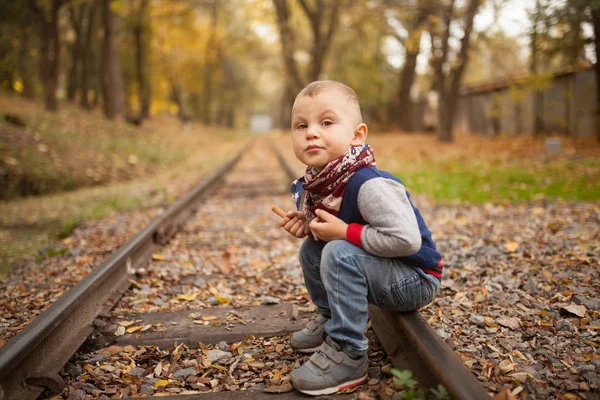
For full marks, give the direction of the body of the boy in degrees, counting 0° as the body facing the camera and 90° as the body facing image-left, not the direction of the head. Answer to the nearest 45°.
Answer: approximately 45°

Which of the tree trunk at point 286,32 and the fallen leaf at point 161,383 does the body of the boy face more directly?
the fallen leaf

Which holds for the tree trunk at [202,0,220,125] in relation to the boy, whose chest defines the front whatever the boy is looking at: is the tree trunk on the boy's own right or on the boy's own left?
on the boy's own right

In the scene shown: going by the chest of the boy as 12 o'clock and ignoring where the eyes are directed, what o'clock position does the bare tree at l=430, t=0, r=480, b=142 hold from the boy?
The bare tree is roughly at 5 o'clock from the boy.

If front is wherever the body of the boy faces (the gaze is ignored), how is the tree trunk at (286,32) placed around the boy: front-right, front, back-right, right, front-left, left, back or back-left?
back-right

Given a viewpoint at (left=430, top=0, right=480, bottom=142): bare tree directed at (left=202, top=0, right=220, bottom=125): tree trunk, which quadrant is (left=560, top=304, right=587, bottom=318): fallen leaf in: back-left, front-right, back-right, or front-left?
back-left

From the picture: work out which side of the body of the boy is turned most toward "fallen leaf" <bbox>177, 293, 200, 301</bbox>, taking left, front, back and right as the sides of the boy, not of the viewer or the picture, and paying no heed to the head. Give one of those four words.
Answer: right

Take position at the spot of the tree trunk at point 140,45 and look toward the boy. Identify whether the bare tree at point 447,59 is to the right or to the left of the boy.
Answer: left

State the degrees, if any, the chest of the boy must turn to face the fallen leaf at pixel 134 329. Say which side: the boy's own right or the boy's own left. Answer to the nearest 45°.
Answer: approximately 45° to the boy's own right

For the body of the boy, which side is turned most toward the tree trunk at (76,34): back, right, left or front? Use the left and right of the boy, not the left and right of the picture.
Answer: right

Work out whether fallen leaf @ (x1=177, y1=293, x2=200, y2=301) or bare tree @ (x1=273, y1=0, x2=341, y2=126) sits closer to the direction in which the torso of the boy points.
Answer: the fallen leaf
